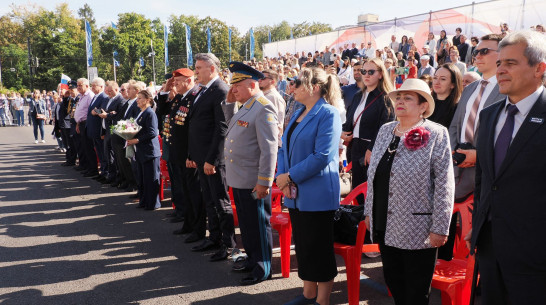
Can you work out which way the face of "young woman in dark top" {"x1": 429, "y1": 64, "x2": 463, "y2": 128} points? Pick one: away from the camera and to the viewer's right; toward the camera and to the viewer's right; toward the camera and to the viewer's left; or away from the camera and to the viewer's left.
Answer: toward the camera and to the viewer's left

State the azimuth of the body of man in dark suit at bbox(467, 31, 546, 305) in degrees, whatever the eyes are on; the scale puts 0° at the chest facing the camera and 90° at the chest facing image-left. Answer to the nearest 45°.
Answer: approximately 45°

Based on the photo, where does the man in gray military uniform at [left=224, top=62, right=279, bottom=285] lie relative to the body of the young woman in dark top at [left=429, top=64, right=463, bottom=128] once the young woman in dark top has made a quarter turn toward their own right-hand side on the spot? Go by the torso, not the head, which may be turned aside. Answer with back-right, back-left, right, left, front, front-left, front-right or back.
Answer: left

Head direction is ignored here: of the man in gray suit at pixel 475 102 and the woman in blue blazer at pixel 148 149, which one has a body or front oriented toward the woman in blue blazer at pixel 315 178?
the man in gray suit

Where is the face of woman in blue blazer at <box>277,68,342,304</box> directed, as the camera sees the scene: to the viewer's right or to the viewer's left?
to the viewer's left
